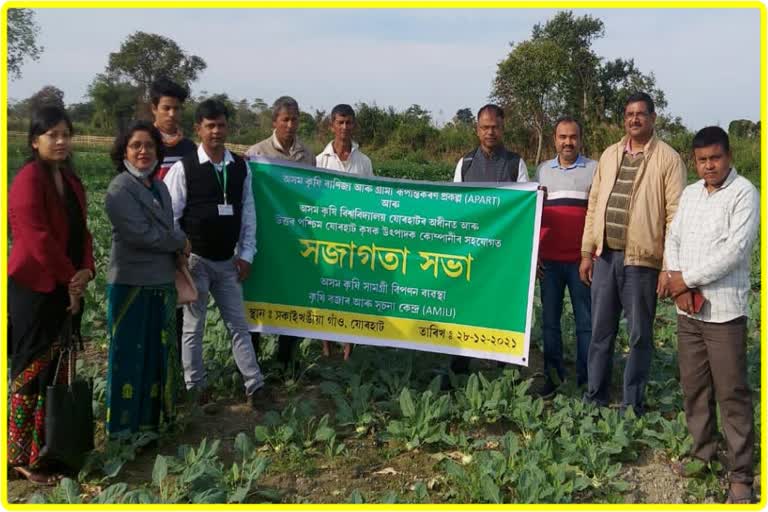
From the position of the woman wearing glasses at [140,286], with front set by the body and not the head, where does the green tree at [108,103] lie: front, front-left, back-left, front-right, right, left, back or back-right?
back-left

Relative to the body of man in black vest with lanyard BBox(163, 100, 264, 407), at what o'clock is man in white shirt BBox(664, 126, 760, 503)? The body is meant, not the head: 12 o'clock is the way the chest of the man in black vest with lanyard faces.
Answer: The man in white shirt is roughly at 10 o'clock from the man in black vest with lanyard.

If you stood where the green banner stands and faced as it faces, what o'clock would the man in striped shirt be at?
The man in striped shirt is roughly at 9 o'clock from the green banner.

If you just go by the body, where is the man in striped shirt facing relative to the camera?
toward the camera

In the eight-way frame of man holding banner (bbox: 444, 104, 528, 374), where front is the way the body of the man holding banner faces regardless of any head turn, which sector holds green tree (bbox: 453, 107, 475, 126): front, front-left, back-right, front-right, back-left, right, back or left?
back

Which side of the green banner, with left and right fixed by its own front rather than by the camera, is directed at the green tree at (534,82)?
back

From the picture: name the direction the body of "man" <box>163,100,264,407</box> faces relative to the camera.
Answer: toward the camera

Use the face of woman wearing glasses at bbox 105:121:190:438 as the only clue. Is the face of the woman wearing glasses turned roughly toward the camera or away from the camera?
toward the camera

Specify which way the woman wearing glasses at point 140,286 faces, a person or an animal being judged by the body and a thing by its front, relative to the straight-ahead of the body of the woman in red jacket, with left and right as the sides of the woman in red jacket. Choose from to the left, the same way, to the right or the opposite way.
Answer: the same way

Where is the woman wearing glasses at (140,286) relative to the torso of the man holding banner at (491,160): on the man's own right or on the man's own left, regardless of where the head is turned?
on the man's own right

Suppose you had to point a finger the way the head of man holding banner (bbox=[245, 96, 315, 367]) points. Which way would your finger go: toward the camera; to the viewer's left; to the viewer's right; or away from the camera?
toward the camera

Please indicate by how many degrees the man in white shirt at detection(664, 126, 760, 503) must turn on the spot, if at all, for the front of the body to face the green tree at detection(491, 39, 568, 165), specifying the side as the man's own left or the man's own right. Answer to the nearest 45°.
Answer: approximately 135° to the man's own right

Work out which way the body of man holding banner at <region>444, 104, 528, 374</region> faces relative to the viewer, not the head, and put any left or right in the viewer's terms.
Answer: facing the viewer

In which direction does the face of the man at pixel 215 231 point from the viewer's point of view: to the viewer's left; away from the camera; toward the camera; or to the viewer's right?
toward the camera

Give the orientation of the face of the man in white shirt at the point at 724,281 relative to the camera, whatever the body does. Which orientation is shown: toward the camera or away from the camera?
toward the camera

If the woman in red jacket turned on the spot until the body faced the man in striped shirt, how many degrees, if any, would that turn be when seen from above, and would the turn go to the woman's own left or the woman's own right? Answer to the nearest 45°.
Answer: approximately 45° to the woman's own left

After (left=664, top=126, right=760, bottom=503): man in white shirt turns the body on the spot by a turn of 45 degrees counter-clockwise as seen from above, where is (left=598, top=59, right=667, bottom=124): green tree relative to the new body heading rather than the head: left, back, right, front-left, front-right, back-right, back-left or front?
back

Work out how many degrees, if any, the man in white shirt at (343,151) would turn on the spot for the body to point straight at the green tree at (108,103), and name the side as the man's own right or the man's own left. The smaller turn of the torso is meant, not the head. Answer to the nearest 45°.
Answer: approximately 180°

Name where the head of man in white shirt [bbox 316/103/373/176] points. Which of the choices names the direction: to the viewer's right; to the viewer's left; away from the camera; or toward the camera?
toward the camera

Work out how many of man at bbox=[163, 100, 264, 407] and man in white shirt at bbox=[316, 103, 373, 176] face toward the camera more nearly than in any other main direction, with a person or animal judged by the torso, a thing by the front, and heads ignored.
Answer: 2

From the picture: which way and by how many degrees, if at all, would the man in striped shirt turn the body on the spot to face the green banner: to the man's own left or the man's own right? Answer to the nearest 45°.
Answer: approximately 90° to the man's own right

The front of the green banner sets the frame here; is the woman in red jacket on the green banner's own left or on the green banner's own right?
on the green banner's own right

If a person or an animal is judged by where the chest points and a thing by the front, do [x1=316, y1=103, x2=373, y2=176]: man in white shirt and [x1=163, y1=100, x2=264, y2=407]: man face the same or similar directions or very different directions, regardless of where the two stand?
same or similar directions

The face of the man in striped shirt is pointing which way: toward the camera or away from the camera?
toward the camera
